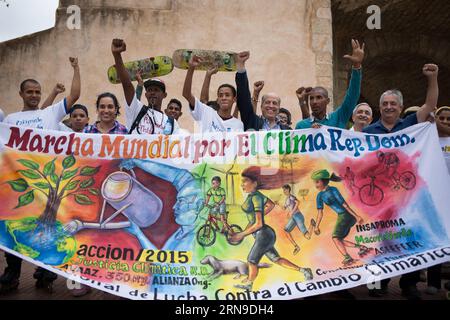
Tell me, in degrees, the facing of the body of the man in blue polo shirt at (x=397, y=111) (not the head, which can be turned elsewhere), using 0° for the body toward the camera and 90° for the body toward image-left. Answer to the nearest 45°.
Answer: approximately 0°

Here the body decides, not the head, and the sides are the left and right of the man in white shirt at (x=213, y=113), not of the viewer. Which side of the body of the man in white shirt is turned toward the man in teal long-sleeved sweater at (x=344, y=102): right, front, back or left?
left

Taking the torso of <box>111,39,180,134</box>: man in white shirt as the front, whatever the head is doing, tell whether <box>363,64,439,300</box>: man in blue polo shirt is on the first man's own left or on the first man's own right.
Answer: on the first man's own left
